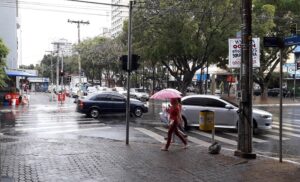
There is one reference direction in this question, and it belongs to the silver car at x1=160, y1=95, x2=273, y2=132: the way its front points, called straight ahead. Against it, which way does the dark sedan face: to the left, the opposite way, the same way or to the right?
the same way

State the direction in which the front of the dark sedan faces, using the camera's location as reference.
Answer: facing to the right of the viewer

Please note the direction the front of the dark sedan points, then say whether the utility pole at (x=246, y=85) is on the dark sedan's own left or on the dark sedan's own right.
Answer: on the dark sedan's own right

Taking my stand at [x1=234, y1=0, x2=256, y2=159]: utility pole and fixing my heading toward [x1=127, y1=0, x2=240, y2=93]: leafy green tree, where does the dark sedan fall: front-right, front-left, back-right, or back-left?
front-left

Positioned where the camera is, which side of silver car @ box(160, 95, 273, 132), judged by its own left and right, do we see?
right

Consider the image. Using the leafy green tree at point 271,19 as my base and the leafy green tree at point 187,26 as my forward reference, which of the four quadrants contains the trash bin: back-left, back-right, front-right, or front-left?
front-left

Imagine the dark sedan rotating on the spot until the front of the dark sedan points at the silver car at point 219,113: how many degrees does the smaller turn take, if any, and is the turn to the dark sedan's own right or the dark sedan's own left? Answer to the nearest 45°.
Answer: approximately 45° to the dark sedan's own right

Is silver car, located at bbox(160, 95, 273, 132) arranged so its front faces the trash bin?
no

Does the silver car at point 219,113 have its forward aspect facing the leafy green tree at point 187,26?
no

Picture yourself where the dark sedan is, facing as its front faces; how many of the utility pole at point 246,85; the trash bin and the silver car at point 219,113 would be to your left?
0
